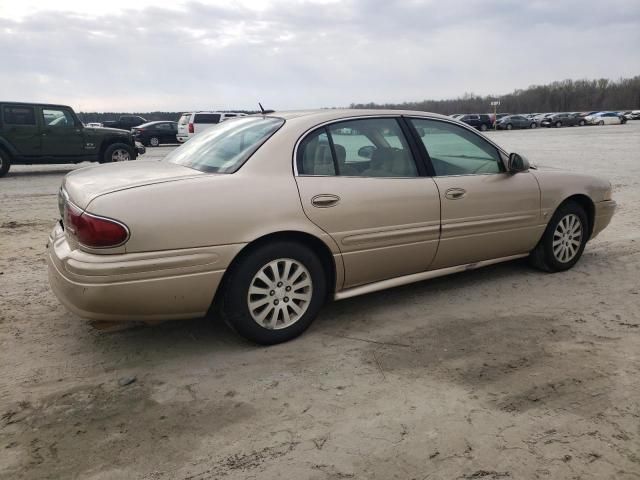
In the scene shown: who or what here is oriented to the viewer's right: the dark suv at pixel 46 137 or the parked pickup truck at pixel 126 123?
the dark suv

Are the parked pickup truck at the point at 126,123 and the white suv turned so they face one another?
no

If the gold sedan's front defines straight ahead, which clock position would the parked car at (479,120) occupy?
The parked car is roughly at 11 o'clock from the gold sedan.

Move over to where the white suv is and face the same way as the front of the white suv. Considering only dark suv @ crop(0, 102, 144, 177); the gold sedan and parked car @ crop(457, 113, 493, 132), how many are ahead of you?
1

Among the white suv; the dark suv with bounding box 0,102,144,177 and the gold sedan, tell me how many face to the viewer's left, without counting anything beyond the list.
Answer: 0

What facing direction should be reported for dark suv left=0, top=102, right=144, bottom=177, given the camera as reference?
facing to the right of the viewer

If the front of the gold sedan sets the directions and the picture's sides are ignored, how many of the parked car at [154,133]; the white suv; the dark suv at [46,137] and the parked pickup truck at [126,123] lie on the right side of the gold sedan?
0

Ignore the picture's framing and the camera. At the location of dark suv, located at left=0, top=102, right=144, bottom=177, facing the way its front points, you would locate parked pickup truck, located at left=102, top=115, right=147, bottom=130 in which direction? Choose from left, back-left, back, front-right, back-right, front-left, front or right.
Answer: left

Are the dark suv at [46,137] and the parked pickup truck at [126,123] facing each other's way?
no

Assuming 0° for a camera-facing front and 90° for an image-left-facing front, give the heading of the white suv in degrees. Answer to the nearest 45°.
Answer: approximately 225°

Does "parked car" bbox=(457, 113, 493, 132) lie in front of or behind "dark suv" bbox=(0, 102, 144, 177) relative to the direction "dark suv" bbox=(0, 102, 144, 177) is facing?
in front

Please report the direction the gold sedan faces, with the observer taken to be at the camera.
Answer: facing away from the viewer and to the right of the viewer

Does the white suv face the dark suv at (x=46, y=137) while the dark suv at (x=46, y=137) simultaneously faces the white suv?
no
